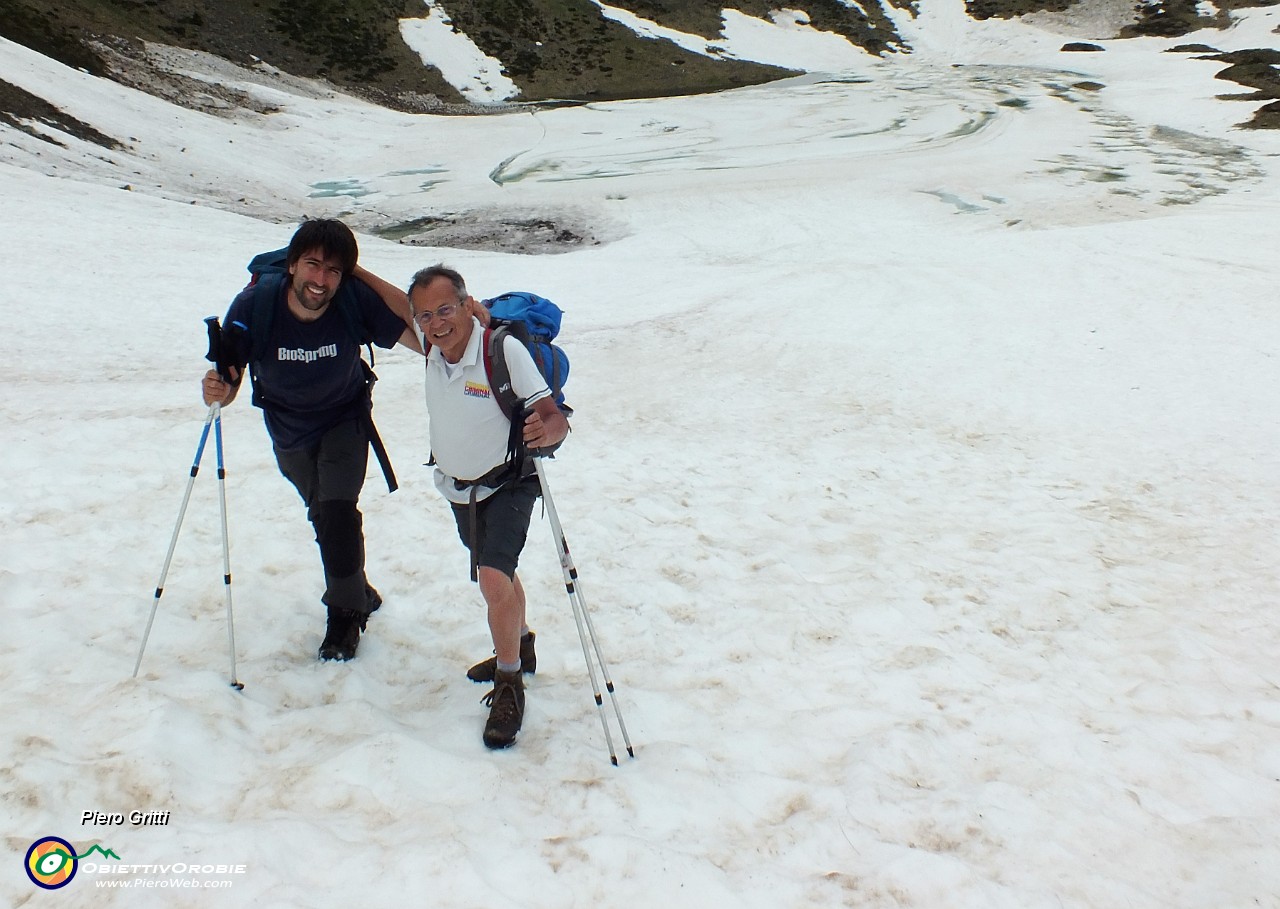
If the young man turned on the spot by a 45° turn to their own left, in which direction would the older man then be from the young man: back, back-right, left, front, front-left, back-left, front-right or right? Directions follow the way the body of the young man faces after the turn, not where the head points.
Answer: front

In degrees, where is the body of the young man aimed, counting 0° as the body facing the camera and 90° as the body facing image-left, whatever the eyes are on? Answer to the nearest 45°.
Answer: approximately 0°
